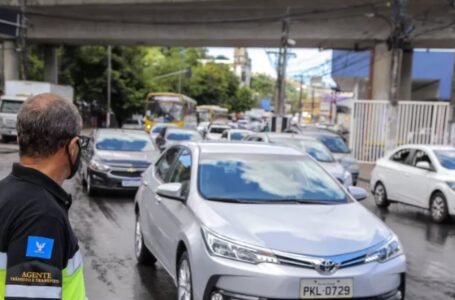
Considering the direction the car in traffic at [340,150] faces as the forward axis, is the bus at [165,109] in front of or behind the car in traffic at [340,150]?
behind

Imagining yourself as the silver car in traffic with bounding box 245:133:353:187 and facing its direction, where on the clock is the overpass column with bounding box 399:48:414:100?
The overpass column is roughly at 8 o'clock from the silver car in traffic.

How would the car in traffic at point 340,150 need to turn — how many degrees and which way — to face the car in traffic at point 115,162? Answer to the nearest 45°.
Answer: approximately 90° to its right

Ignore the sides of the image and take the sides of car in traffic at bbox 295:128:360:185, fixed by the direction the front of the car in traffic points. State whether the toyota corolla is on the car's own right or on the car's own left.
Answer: on the car's own right

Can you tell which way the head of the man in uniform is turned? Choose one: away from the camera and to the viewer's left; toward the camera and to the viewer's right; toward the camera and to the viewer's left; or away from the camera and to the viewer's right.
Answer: away from the camera and to the viewer's right

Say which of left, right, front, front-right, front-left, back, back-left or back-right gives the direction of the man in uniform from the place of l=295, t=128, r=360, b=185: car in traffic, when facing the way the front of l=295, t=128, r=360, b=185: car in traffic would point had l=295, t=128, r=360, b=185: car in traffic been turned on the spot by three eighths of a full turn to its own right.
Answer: left

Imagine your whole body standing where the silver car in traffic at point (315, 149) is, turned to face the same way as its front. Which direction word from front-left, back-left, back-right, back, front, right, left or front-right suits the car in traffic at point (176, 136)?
back

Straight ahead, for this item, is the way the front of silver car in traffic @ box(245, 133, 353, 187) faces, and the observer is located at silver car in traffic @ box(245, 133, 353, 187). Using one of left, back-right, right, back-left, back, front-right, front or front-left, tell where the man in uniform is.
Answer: front-right

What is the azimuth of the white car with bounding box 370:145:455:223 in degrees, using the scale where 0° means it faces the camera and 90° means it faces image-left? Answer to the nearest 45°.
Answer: approximately 315°

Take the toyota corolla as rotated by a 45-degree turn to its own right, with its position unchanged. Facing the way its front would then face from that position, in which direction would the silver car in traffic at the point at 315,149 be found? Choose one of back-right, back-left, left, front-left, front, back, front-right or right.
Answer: back

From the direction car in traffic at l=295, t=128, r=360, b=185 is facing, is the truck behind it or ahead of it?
behind

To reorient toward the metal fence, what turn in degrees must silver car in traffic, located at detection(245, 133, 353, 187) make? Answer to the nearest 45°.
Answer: approximately 135° to its left

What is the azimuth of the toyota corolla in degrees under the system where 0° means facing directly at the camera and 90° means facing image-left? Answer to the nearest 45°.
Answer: approximately 315°

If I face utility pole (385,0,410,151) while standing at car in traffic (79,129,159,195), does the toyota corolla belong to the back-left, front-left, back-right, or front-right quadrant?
back-right
